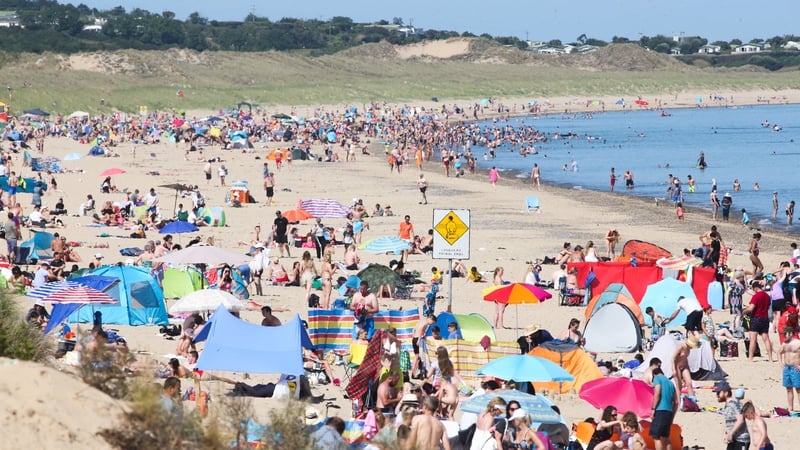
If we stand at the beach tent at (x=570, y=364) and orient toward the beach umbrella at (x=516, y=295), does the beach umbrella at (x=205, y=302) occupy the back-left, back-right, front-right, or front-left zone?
front-left

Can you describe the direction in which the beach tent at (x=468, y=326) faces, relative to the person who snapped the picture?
facing the viewer and to the left of the viewer

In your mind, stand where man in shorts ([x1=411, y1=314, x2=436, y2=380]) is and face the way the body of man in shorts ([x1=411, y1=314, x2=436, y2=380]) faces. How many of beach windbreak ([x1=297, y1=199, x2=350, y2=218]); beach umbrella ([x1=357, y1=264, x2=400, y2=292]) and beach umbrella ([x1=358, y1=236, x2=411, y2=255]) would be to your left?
3

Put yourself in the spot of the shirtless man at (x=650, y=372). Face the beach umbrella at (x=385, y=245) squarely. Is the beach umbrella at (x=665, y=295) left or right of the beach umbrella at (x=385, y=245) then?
right

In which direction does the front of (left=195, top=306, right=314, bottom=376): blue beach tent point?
away from the camera

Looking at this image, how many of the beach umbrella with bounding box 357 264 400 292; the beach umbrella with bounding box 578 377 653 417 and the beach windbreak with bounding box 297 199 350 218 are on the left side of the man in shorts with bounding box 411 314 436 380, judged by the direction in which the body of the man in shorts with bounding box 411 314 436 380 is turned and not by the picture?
2

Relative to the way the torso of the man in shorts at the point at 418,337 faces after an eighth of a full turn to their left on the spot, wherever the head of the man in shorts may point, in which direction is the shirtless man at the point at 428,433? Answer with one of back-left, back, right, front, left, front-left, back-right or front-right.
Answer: back-right

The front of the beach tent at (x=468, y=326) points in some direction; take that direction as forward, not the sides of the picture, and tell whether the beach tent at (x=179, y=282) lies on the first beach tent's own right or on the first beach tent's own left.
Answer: on the first beach tent's own right

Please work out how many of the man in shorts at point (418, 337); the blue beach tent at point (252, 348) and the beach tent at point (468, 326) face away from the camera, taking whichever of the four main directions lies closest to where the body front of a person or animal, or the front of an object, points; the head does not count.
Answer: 1

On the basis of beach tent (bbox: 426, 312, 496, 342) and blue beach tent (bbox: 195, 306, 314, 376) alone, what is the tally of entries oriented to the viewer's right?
0
